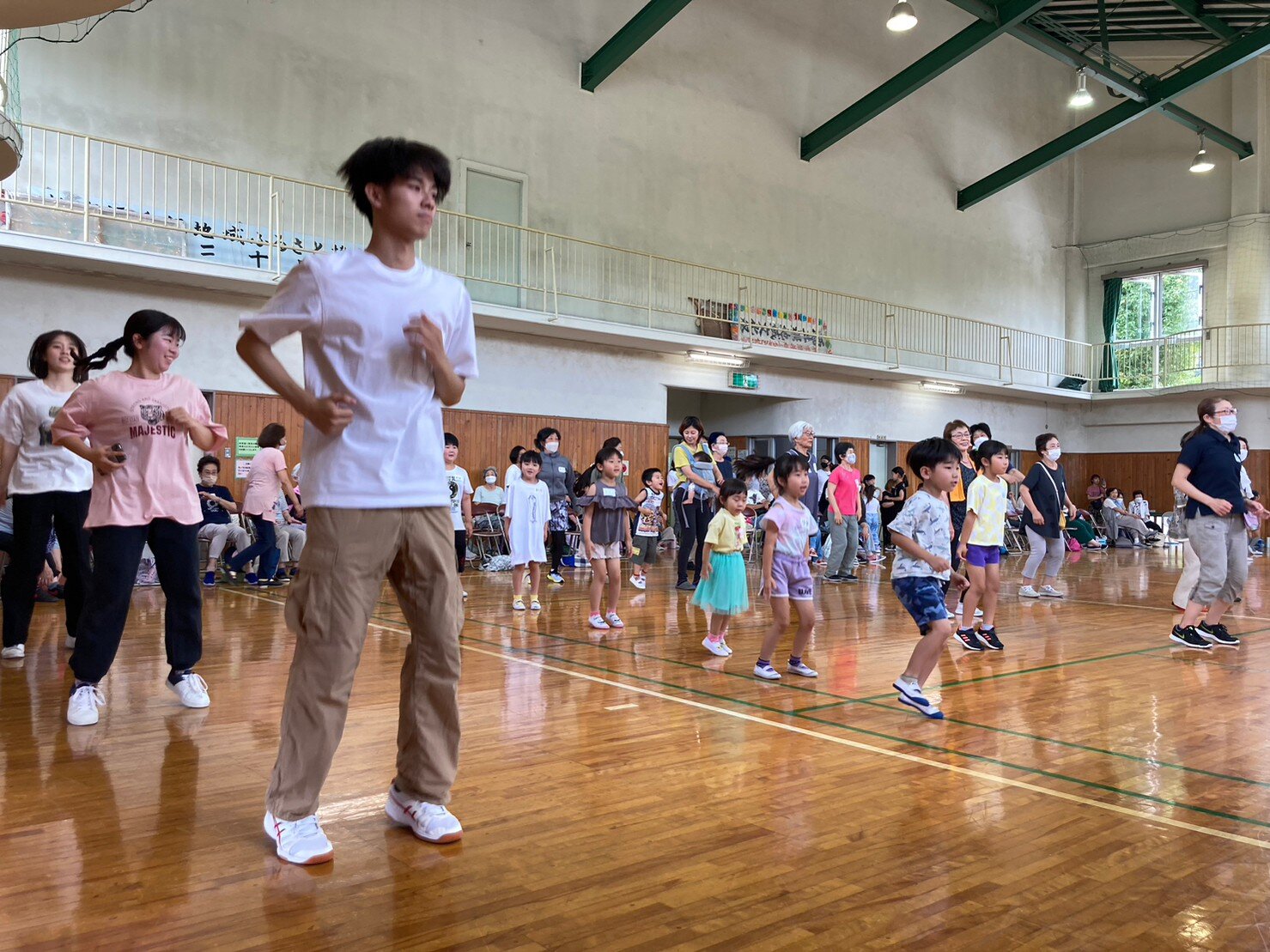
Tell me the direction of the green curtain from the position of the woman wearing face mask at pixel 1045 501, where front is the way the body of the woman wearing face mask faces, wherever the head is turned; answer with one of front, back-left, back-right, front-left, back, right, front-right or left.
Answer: back-left

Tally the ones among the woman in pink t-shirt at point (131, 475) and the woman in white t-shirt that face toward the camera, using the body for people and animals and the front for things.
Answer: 2

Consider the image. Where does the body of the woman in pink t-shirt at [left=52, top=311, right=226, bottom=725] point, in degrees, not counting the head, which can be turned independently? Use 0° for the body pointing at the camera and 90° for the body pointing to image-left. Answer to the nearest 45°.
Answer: approximately 0°

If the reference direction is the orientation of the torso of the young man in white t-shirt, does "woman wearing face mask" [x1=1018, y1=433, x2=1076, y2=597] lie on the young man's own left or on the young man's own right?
on the young man's own left

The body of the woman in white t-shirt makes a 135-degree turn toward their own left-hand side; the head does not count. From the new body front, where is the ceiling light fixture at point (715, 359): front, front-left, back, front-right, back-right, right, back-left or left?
front

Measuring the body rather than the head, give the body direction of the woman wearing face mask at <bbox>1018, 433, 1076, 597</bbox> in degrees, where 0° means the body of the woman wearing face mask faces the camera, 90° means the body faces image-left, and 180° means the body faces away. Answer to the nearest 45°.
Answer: approximately 315°

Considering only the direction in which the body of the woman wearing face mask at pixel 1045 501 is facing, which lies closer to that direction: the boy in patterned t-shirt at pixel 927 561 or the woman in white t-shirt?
the boy in patterned t-shirt

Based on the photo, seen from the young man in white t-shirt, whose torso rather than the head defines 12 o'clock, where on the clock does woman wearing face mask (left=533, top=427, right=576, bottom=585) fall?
The woman wearing face mask is roughly at 8 o'clock from the young man in white t-shirt.

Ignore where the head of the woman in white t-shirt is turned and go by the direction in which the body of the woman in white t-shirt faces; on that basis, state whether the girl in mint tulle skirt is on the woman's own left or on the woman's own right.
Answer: on the woman's own left

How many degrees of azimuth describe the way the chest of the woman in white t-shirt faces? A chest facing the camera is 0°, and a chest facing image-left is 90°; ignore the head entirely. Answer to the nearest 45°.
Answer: approximately 0°

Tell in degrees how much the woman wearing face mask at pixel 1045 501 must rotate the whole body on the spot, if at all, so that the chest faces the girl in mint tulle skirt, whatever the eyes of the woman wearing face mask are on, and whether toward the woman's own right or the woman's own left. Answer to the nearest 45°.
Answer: approximately 90° to the woman's own right

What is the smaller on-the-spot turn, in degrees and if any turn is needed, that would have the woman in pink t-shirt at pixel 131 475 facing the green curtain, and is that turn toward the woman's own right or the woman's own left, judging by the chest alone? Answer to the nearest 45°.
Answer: approximately 135° to the woman's own left
